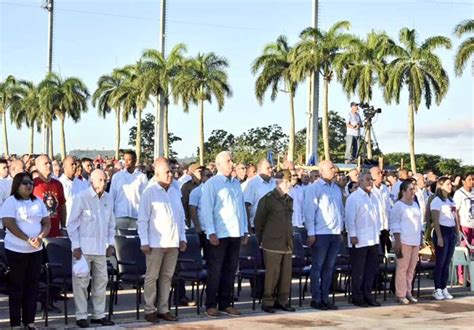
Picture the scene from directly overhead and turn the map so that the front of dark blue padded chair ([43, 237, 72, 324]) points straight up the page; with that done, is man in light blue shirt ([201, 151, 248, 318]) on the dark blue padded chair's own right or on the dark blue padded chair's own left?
on the dark blue padded chair's own left

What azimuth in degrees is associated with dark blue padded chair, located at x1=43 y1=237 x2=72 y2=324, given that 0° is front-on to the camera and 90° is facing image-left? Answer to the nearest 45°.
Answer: approximately 315°

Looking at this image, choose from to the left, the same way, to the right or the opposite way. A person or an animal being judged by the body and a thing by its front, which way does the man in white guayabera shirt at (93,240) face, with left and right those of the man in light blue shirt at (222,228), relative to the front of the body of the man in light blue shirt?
the same way

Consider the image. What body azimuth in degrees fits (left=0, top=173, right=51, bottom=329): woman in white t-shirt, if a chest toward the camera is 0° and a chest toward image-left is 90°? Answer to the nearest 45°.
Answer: approximately 315°

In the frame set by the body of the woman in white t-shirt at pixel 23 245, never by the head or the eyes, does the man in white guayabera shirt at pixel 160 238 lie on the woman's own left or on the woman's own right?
on the woman's own left

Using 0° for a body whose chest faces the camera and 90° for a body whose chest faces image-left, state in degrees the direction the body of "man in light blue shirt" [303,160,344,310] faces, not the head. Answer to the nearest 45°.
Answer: approximately 315°

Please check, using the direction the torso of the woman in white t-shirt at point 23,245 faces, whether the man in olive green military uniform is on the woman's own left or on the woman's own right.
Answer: on the woman's own left

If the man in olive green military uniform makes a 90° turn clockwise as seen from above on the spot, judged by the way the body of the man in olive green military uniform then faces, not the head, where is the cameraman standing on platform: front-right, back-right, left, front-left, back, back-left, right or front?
back-right

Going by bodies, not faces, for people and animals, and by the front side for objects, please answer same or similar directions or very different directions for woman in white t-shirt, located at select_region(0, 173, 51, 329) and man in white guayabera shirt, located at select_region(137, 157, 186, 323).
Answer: same or similar directions

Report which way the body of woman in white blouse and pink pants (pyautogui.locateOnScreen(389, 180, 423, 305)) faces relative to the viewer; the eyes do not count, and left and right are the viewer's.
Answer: facing the viewer and to the right of the viewer

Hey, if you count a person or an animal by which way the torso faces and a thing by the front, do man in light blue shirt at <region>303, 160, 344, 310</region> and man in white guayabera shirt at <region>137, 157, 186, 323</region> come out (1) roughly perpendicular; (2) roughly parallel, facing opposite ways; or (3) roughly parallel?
roughly parallel

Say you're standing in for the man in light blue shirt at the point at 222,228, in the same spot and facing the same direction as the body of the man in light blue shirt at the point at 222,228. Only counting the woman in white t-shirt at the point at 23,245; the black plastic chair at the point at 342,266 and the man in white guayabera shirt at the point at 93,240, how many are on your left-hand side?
1

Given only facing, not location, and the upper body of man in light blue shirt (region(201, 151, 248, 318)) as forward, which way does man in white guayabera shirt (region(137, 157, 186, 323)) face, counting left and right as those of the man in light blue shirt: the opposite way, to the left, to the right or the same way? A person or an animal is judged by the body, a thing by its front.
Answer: the same way

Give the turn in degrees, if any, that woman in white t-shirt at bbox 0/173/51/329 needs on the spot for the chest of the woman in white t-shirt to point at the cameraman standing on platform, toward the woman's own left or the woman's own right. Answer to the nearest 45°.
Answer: approximately 90° to the woman's own left

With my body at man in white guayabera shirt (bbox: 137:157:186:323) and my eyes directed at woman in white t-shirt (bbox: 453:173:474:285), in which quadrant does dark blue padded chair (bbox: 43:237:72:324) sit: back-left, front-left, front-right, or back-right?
back-left

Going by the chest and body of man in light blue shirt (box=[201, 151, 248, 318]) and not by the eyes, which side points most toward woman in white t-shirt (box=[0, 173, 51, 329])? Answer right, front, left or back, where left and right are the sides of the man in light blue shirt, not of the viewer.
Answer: right

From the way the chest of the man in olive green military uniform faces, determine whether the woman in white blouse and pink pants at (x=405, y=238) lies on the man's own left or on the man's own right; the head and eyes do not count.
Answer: on the man's own left
